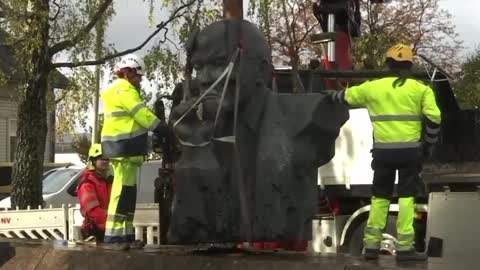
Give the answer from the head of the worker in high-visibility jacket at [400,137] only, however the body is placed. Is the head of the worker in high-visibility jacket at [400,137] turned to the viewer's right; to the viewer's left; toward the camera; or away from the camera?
away from the camera

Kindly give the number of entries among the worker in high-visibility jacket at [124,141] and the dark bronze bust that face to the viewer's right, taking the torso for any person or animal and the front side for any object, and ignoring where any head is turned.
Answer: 1

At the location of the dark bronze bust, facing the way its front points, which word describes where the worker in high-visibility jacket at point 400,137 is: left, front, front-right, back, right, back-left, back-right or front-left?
back-left

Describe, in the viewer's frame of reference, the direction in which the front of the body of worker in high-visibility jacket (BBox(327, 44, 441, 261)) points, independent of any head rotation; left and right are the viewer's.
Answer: facing away from the viewer

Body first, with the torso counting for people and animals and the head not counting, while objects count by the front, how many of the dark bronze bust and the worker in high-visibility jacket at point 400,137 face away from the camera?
1

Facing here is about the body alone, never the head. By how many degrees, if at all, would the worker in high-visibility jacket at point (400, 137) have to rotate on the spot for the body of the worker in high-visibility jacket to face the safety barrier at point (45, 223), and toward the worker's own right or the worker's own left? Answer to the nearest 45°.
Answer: approximately 45° to the worker's own left

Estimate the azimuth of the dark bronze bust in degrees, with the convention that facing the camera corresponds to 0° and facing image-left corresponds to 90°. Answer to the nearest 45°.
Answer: approximately 45°

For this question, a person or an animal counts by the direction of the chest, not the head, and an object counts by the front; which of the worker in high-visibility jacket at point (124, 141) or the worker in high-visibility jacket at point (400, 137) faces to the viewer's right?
the worker in high-visibility jacket at point (124, 141)

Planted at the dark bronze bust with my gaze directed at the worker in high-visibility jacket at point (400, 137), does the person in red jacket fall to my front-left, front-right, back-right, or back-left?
back-left

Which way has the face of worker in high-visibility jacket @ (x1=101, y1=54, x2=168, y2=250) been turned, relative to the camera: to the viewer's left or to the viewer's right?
to the viewer's right

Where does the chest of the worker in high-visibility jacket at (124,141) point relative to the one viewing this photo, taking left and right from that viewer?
facing to the right of the viewer

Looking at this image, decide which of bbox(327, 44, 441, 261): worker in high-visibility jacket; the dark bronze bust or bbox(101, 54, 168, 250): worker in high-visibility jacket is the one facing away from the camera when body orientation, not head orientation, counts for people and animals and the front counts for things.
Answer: bbox(327, 44, 441, 261): worker in high-visibility jacket

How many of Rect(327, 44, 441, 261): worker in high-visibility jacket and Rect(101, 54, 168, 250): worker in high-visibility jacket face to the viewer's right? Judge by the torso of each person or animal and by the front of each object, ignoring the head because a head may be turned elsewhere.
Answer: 1

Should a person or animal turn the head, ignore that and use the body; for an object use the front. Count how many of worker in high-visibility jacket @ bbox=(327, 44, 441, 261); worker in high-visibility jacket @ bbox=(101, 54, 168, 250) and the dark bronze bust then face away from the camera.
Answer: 1
